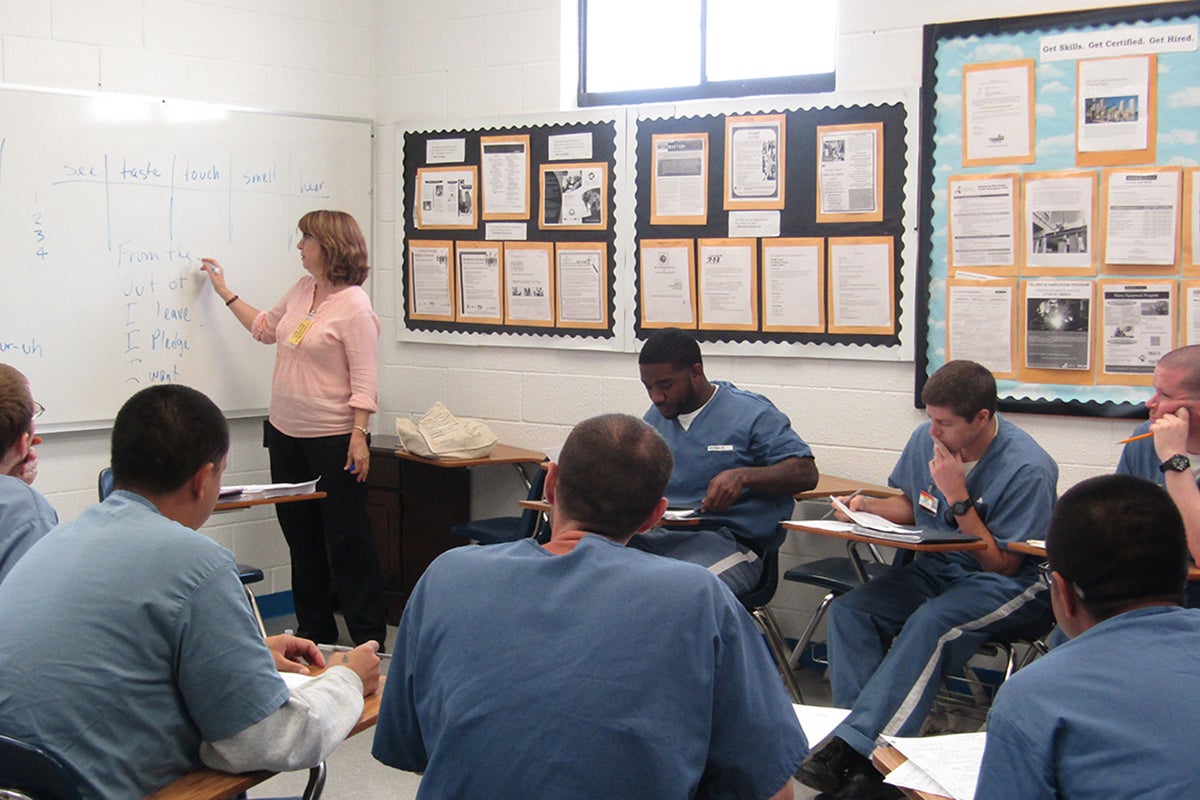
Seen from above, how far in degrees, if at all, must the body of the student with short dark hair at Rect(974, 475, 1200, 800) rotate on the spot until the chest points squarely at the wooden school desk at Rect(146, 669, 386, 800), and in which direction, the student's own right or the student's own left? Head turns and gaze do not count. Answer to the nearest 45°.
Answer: approximately 45° to the student's own left

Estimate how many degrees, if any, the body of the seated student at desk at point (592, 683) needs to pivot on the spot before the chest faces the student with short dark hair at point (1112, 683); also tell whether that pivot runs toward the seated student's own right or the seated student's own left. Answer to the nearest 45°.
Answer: approximately 90° to the seated student's own right

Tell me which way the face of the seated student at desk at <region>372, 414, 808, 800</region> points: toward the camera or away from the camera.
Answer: away from the camera

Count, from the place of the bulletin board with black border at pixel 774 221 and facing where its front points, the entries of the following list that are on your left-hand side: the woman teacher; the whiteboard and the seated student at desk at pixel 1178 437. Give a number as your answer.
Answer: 1

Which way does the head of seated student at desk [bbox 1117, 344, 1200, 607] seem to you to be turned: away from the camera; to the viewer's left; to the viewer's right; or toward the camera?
to the viewer's left

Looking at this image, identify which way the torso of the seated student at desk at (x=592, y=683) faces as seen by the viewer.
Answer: away from the camera

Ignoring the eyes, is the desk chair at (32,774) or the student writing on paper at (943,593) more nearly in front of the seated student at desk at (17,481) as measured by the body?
the student writing on paper

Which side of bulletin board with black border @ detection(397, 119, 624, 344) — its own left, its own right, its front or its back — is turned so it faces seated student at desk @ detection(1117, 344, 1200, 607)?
left

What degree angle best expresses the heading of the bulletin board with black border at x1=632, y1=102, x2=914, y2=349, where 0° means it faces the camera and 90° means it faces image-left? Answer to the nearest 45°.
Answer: approximately 45°

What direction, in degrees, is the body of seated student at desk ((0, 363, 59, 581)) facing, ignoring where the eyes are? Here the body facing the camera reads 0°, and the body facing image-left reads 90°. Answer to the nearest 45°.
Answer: approximately 225°

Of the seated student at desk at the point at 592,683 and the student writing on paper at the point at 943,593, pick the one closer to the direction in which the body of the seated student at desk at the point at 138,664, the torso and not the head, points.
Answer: the student writing on paper

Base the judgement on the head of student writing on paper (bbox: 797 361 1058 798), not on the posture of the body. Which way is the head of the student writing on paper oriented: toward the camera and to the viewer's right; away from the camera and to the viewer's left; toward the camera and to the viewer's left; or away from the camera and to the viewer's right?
toward the camera and to the viewer's left

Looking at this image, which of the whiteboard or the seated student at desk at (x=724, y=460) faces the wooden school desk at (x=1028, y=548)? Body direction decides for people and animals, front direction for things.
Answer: the whiteboard

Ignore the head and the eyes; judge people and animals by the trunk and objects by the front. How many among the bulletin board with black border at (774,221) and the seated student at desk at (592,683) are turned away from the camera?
1
